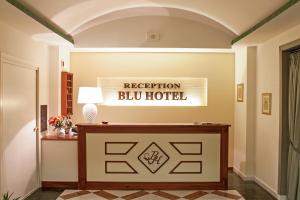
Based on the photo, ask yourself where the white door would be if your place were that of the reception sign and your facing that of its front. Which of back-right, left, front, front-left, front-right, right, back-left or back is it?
front-right

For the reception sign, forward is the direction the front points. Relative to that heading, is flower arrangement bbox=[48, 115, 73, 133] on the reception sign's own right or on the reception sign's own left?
on the reception sign's own right

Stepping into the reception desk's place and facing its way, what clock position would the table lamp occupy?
The table lamp is roughly at 4 o'clock from the reception desk.

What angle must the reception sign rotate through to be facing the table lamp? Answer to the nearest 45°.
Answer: approximately 45° to its right

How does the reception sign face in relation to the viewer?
toward the camera

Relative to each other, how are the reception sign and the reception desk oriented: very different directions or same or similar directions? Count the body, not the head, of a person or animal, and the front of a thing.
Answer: same or similar directions

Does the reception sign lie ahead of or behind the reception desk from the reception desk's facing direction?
behind

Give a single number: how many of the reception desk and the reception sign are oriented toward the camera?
2

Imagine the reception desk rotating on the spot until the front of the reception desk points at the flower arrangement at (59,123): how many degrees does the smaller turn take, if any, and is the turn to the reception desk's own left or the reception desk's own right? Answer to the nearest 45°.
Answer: approximately 90° to the reception desk's own right

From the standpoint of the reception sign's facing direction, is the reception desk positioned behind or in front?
in front

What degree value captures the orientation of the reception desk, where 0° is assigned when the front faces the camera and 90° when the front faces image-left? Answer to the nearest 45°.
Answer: approximately 0°
